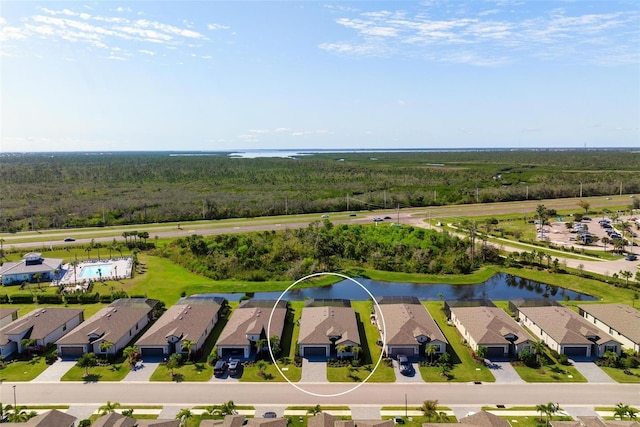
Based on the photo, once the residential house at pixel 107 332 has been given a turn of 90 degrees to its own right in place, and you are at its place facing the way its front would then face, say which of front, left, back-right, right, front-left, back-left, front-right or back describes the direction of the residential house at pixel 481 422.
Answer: back

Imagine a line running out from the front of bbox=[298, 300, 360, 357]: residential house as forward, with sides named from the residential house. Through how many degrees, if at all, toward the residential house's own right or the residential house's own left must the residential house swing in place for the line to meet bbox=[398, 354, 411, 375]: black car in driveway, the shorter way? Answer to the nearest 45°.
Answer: approximately 45° to the residential house's own left

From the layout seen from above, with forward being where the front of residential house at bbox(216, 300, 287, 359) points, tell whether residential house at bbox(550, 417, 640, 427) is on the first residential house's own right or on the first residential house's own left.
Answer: on the first residential house's own left

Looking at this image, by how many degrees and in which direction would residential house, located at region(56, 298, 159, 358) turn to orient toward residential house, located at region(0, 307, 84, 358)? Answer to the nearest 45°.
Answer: approximately 90° to its right

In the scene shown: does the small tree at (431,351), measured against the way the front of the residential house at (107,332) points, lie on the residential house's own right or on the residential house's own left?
on the residential house's own left

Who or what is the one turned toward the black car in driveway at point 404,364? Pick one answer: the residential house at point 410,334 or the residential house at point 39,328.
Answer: the residential house at point 410,334

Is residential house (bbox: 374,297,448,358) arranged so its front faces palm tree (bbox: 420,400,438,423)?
yes

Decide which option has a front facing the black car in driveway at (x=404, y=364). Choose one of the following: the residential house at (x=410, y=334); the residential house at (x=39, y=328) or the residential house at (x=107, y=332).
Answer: the residential house at (x=410, y=334)

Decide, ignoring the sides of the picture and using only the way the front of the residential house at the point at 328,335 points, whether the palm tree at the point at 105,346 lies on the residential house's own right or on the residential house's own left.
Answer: on the residential house's own right

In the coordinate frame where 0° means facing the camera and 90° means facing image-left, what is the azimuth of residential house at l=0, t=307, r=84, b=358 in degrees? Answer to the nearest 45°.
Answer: approximately 45°

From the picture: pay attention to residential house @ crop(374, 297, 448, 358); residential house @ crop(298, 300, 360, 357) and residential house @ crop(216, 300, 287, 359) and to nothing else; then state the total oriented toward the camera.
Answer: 3

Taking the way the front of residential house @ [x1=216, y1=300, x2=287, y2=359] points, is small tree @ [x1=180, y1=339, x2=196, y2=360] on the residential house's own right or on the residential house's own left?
on the residential house's own right

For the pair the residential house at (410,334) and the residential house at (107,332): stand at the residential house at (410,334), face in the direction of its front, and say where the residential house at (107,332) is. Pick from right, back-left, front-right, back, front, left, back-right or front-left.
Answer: right

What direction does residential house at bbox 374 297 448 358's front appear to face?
toward the camera

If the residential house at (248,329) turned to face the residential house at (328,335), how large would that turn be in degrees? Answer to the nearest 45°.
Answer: approximately 90° to its left

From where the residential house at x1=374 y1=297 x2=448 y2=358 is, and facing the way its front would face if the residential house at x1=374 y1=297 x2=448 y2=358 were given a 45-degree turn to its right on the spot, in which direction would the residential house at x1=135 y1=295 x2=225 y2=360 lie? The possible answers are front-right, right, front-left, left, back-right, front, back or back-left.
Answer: front-right

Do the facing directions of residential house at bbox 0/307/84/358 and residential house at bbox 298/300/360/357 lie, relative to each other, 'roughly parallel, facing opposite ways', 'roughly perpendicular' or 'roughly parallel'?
roughly parallel

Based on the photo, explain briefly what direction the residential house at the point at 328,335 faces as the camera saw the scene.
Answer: facing the viewer
